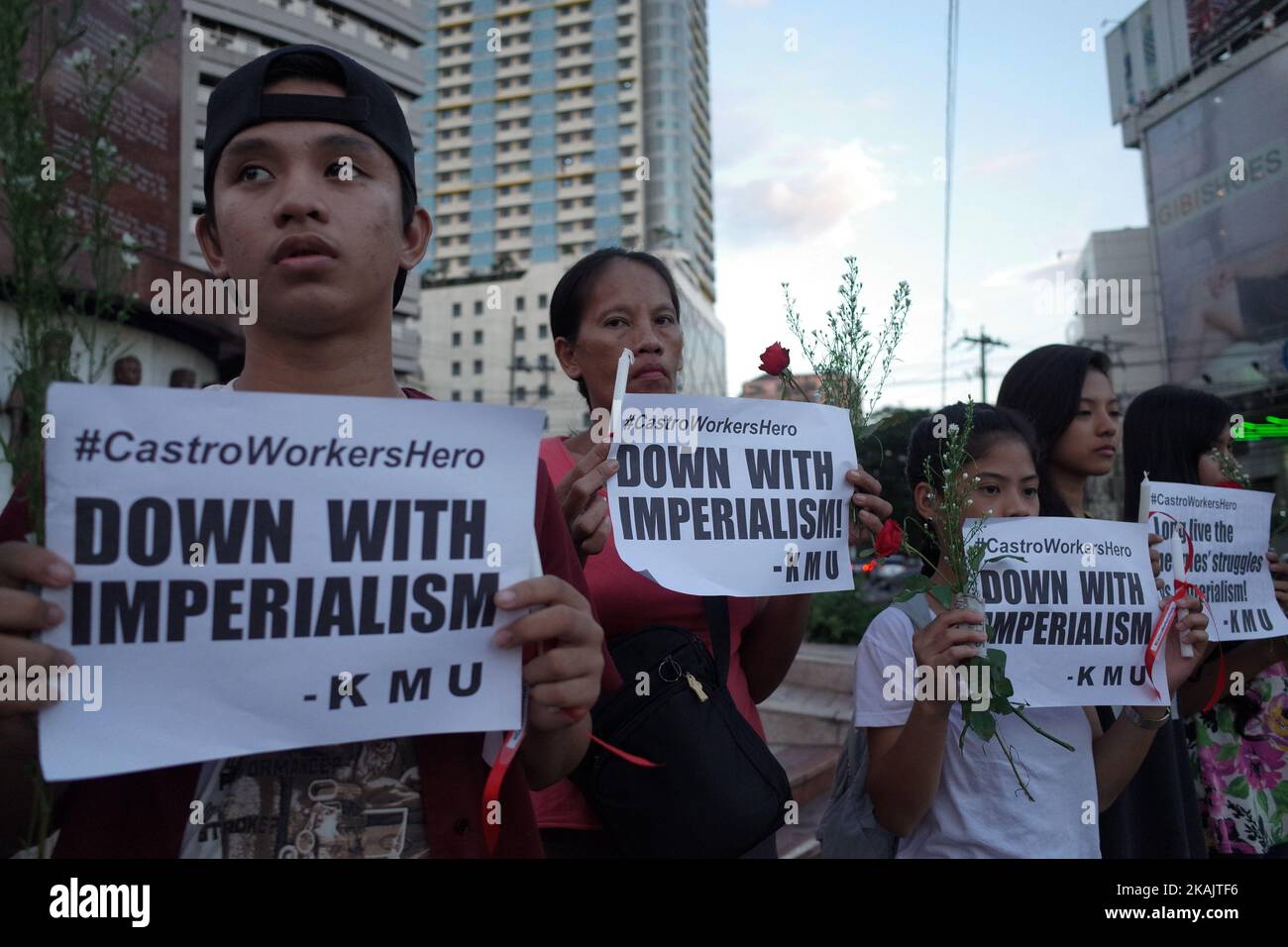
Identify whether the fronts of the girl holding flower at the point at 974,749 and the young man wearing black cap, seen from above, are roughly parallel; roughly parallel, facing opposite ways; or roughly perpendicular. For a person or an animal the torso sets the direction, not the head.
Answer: roughly parallel

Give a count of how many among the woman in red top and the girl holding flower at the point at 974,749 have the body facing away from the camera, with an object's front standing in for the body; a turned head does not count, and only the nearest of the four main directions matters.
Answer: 0

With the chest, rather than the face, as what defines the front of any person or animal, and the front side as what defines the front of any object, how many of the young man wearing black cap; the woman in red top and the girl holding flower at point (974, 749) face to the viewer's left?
0

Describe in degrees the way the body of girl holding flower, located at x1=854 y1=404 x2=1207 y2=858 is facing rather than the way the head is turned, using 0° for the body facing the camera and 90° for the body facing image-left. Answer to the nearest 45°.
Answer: approximately 315°

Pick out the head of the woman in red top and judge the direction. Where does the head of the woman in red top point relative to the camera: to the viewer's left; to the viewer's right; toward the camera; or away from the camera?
toward the camera

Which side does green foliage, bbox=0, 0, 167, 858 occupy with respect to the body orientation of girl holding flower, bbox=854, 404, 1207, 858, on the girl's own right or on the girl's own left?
on the girl's own right

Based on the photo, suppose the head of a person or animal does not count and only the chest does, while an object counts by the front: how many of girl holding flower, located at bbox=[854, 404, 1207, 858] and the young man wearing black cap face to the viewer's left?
0

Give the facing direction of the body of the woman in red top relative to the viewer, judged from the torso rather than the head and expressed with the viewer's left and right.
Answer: facing the viewer and to the right of the viewer

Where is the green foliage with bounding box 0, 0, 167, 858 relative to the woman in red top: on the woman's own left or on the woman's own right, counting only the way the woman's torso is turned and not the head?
on the woman's own right

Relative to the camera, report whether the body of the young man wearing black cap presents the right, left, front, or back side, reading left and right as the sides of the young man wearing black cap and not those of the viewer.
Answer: front
